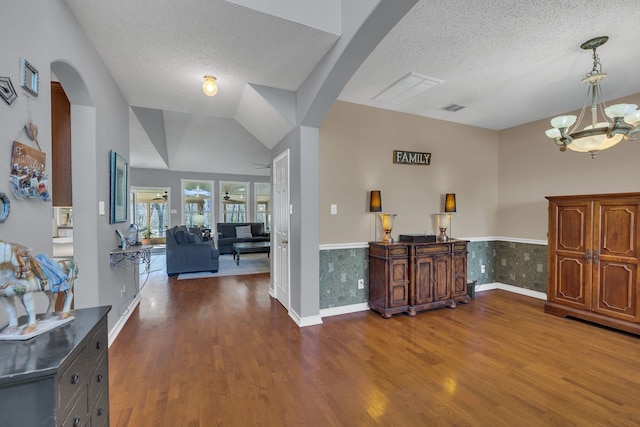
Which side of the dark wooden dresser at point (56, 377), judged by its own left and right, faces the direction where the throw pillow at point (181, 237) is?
left

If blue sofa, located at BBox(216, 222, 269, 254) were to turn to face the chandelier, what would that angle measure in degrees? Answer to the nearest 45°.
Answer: approximately 45° to its left

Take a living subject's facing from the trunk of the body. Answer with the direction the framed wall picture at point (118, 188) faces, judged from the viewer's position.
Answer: facing to the right of the viewer

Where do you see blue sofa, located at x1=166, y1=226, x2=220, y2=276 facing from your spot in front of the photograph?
facing to the right of the viewer

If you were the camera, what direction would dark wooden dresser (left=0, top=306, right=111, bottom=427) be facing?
facing to the right of the viewer

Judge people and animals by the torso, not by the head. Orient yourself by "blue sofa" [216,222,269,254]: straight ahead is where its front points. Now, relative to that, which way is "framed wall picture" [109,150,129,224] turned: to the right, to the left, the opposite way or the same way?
to the left

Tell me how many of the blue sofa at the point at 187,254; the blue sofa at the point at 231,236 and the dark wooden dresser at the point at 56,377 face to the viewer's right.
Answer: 2

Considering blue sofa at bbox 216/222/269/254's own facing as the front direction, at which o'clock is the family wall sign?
The family wall sign is roughly at 11 o'clock from the blue sofa.

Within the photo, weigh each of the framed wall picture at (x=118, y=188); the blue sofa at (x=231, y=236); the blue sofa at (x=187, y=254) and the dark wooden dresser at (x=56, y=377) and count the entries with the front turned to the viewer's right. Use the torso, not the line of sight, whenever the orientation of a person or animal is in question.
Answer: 3
